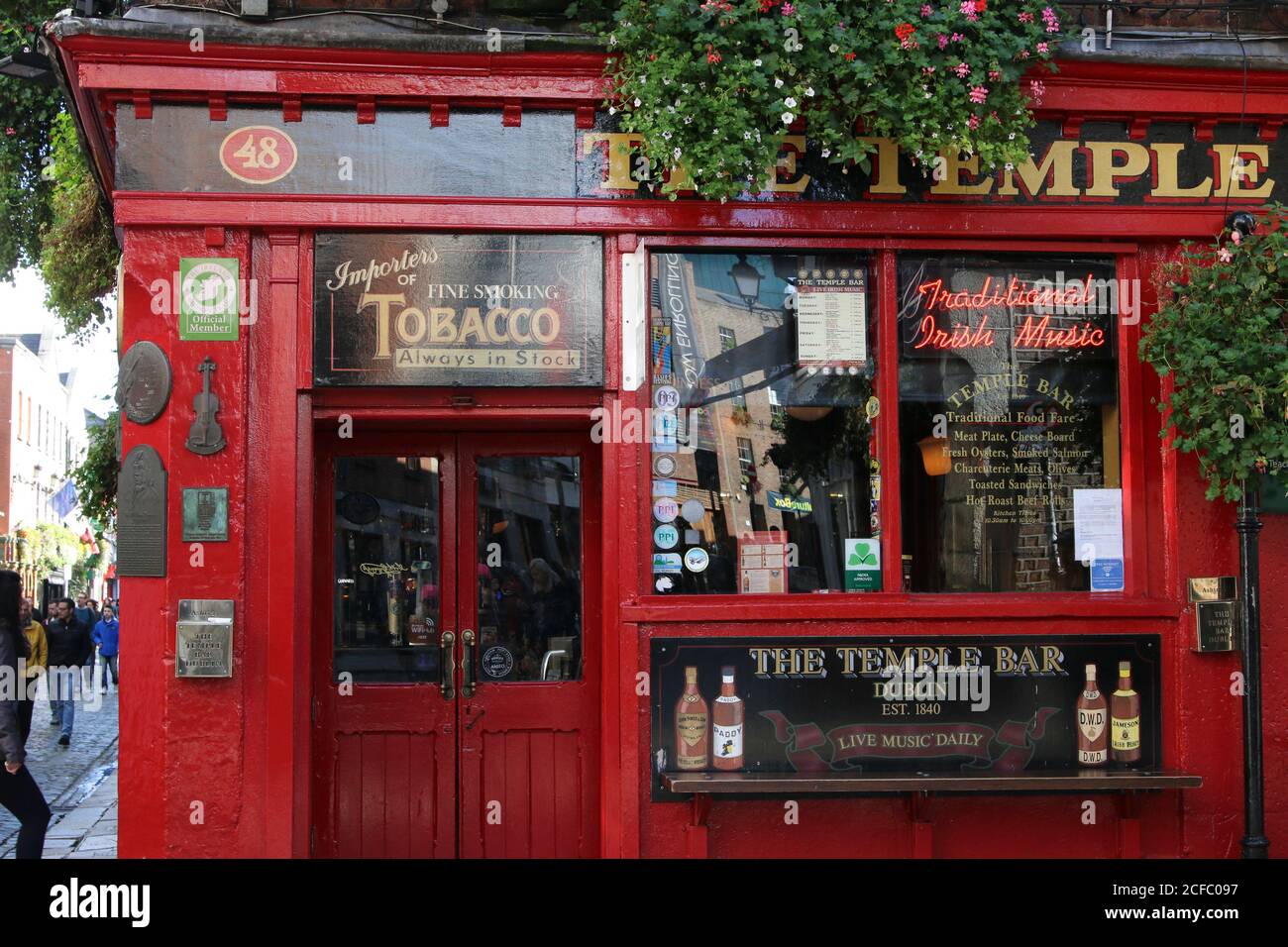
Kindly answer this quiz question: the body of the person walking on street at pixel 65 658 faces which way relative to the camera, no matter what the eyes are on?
toward the camera

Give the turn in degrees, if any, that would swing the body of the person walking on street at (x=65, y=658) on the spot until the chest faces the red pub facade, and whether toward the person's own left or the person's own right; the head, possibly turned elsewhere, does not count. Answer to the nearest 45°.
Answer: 0° — they already face it

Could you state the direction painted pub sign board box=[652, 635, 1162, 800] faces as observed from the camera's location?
facing the viewer

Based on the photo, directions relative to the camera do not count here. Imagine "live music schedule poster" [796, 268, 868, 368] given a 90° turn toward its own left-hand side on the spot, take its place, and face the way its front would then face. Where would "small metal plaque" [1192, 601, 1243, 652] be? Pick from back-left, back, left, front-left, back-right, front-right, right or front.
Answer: front

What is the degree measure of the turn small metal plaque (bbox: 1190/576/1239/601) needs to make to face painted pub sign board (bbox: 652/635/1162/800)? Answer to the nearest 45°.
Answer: approximately 45° to its right

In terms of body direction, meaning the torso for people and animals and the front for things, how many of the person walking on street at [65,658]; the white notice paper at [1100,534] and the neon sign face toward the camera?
3

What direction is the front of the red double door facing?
toward the camera

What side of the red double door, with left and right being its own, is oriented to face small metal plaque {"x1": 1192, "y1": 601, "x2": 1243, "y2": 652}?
left
